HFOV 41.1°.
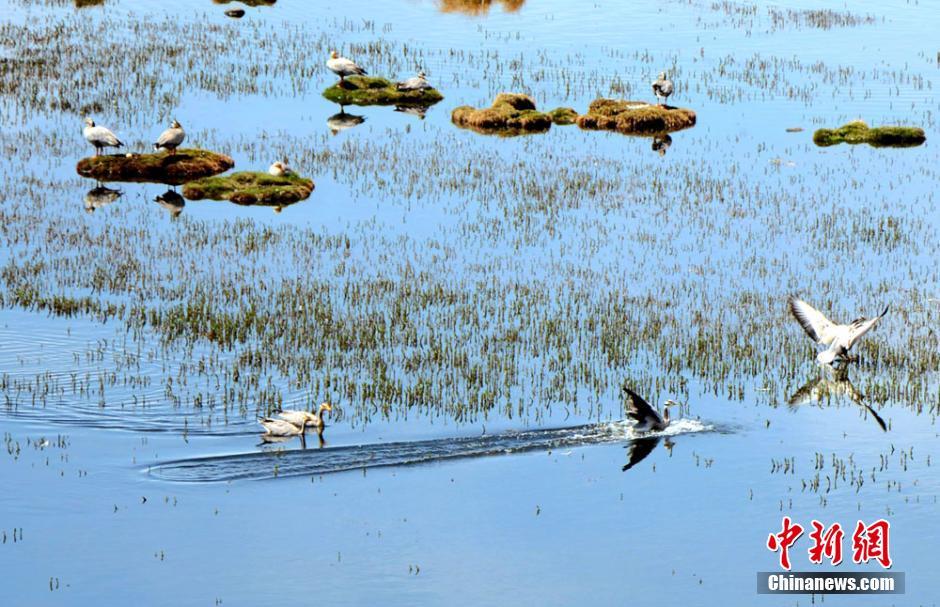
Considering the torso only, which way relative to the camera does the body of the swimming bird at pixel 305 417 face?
to the viewer's right

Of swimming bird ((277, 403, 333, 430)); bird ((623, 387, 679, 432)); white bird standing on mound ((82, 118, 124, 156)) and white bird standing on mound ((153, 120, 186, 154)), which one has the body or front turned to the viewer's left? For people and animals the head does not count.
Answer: white bird standing on mound ((82, 118, 124, 156))

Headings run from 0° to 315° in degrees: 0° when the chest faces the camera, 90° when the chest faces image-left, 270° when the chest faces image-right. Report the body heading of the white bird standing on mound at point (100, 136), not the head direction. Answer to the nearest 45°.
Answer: approximately 90°

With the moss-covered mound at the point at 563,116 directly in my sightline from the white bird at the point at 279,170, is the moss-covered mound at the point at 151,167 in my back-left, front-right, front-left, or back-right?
back-left

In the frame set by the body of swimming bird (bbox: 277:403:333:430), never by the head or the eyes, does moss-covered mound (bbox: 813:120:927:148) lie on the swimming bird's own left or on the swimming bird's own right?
on the swimming bird's own left

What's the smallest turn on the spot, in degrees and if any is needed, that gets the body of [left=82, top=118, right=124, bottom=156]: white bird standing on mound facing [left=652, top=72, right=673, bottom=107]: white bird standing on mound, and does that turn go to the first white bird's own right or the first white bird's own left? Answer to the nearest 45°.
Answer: approximately 180°

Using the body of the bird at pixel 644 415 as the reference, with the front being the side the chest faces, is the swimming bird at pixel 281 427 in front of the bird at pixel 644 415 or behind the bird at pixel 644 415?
behind

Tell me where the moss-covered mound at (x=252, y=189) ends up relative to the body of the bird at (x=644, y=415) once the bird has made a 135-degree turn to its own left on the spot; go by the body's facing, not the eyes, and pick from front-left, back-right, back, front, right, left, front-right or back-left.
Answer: front

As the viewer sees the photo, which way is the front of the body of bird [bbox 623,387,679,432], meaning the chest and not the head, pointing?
to the viewer's right

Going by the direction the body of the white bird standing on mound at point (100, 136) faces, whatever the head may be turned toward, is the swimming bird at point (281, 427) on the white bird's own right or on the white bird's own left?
on the white bird's own left

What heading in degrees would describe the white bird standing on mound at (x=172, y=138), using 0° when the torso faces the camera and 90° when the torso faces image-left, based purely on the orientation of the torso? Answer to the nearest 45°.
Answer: approximately 270°
